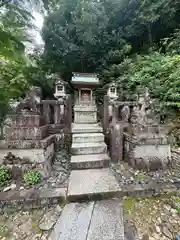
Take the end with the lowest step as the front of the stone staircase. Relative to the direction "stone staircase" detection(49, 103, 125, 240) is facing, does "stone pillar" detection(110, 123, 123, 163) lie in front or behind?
behind

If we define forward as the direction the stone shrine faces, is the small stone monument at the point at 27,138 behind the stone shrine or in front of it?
in front

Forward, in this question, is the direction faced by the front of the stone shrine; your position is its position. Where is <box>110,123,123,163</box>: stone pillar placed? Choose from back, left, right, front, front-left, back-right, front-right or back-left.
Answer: front

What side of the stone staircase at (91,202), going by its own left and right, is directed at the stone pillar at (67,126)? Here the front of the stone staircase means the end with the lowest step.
back

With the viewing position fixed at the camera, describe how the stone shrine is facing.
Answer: facing the viewer

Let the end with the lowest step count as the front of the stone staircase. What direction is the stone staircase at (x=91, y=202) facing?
toward the camera

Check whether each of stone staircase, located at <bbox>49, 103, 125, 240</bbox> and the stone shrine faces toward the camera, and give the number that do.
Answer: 2

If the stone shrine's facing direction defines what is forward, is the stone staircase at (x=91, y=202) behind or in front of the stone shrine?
in front

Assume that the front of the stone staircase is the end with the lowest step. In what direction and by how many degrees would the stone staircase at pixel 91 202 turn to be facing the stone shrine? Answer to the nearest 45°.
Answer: approximately 180°
